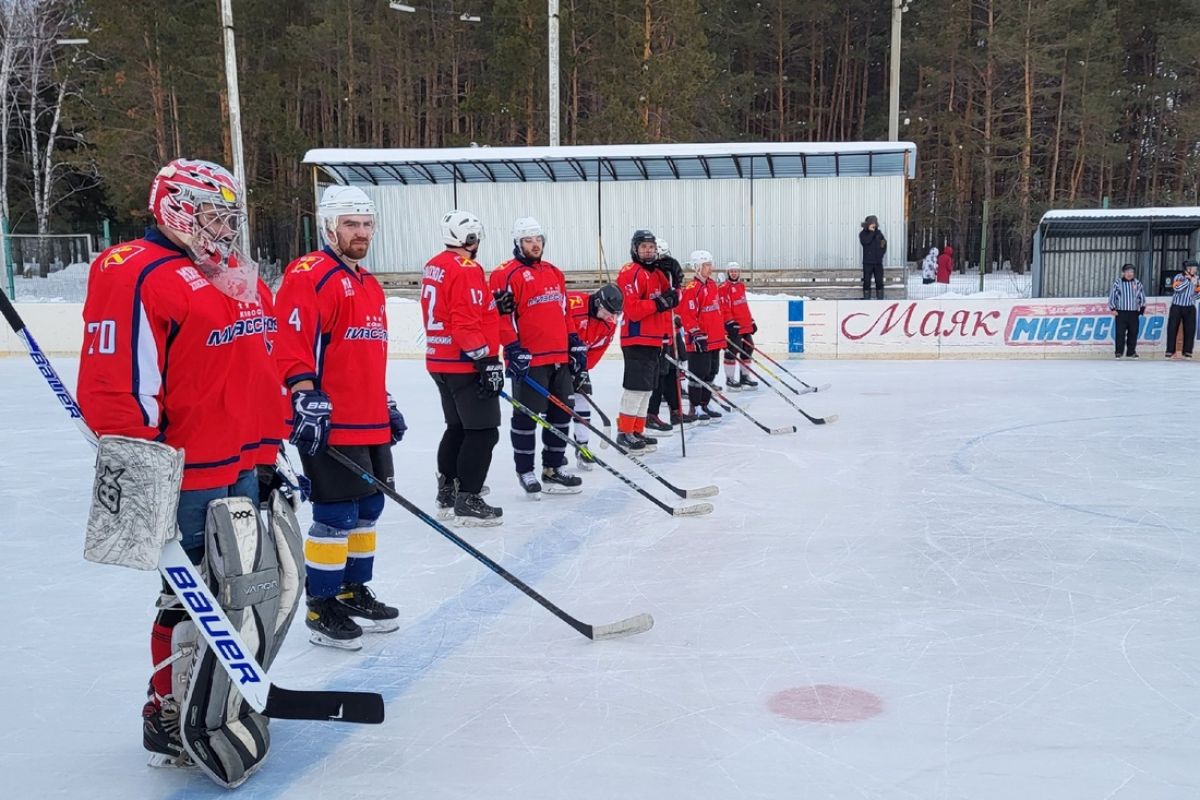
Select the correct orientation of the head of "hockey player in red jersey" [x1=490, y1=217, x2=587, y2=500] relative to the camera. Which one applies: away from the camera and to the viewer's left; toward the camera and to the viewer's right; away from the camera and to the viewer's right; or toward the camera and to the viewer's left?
toward the camera and to the viewer's right

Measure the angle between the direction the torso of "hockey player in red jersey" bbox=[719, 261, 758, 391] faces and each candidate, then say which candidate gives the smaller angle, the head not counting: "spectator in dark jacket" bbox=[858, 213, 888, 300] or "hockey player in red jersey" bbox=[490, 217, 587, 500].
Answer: the hockey player in red jersey

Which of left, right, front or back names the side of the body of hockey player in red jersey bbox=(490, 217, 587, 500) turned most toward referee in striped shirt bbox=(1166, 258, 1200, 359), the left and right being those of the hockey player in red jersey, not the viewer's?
left

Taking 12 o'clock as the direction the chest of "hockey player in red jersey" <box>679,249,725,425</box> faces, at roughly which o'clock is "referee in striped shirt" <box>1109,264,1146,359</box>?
The referee in striped shirt is roughly at 9 o'clock from the hockey player in red jersey.

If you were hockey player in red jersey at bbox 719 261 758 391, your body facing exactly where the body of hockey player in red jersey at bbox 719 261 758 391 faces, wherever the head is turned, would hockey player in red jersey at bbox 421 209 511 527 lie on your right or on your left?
on your right

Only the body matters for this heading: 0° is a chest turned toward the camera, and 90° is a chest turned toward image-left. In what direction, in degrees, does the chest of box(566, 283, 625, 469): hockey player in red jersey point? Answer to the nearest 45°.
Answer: approximately 315°

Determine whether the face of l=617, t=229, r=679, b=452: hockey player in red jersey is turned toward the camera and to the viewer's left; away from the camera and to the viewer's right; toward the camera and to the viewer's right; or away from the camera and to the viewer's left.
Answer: toward the camera and to the viewer's right

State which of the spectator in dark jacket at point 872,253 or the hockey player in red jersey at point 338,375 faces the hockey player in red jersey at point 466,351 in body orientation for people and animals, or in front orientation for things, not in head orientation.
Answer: the spectator in dark jacket

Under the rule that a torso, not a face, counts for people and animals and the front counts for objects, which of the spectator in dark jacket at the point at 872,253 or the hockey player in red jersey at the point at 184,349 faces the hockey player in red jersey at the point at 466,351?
the spectator in dark jacket

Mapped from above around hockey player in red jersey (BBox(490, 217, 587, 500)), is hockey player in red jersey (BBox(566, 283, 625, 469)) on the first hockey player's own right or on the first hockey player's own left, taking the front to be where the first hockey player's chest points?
on the first hockey player's own left

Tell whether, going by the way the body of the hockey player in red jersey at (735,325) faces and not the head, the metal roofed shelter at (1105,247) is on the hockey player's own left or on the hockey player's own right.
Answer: on the hockey player's own left

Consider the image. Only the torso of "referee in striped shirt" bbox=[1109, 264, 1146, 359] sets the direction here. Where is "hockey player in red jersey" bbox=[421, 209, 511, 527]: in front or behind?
in front

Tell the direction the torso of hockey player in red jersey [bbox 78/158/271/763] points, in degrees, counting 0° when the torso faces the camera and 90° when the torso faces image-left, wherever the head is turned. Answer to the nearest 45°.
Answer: approximately 315°

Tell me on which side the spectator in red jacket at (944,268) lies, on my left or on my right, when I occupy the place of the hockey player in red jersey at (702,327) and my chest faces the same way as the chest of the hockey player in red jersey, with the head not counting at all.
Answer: on my left
